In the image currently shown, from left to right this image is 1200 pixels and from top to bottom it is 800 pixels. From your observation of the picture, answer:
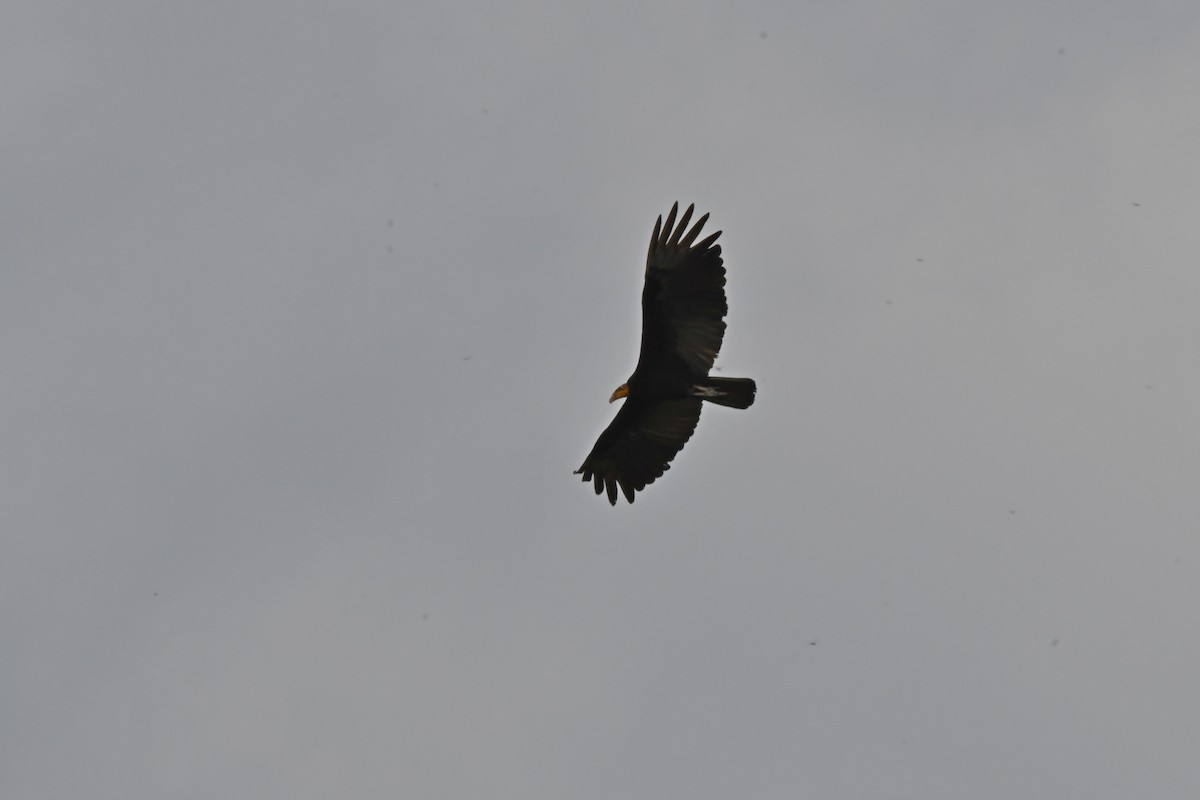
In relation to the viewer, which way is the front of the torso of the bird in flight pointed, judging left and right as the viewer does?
facing to the left of the viewer
